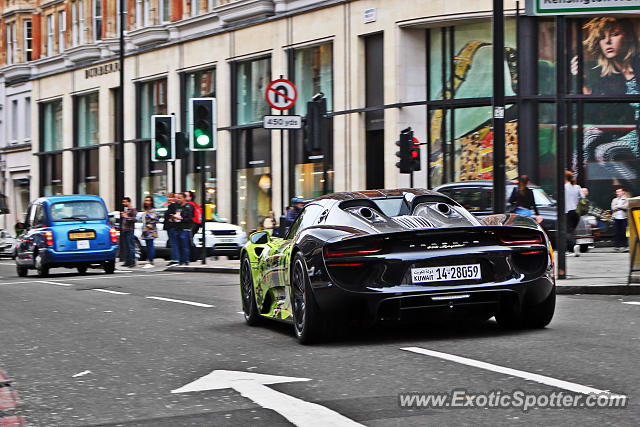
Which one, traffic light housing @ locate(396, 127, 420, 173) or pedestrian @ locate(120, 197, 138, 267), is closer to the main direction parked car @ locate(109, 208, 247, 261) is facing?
the traffic light housing

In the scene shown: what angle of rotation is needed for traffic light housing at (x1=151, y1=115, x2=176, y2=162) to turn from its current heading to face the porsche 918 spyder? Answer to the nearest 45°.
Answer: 0° — it already faces it

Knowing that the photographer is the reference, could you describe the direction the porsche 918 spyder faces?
facing away from the viewer and to the left of the viewer
